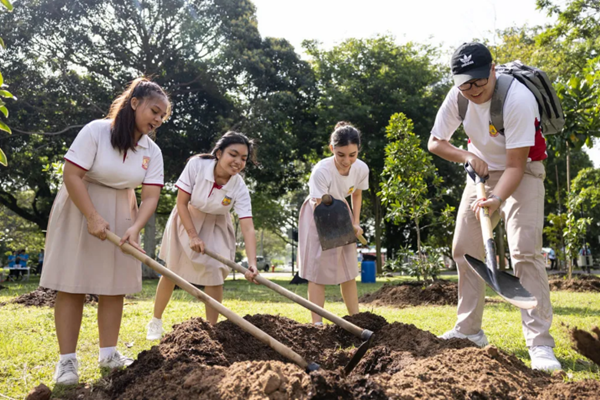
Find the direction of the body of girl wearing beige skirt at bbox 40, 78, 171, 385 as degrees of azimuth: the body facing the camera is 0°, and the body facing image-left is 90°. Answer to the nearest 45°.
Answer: approximately 315°

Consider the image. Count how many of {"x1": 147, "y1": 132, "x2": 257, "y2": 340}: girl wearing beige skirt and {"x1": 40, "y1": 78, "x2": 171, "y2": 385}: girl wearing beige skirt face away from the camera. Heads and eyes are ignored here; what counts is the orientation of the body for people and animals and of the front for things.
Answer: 0

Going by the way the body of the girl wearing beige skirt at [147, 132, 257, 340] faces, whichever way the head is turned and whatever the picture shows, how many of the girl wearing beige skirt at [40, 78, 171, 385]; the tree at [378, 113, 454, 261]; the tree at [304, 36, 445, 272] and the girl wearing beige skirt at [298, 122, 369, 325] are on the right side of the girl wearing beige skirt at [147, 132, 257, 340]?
1

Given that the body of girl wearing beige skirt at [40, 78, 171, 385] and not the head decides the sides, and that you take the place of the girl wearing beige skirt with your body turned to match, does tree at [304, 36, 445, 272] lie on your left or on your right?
on your left

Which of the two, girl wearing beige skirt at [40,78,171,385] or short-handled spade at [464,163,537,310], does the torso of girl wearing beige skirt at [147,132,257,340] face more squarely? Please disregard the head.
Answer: the short-handled spade

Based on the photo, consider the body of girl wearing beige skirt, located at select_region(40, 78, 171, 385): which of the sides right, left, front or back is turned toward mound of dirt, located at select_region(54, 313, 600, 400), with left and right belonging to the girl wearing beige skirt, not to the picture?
front

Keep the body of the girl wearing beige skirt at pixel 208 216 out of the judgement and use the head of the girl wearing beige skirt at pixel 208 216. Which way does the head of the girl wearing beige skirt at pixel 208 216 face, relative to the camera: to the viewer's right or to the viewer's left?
to the viewer's right

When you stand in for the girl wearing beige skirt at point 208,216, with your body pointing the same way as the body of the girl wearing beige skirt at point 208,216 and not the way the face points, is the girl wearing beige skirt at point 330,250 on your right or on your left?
on your left

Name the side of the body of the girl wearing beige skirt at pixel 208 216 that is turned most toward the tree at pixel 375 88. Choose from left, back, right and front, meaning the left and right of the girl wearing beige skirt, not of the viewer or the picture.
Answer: left

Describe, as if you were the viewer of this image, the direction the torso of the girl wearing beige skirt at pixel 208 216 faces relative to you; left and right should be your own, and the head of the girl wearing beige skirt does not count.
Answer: facing the viewer and to the right of the viewer

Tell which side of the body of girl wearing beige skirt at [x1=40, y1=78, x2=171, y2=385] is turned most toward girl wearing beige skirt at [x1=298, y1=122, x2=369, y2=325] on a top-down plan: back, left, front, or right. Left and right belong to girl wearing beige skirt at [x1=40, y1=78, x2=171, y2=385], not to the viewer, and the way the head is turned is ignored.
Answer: left

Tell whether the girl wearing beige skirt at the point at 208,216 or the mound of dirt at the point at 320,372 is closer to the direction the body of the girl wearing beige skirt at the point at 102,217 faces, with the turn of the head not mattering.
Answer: the mound of dirt

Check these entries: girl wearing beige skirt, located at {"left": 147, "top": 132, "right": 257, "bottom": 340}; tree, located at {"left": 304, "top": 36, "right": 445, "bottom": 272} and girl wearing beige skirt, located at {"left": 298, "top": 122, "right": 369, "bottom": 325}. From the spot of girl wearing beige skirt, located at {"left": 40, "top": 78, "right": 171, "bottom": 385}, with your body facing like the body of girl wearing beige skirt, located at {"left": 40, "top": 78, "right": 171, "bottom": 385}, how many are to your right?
0

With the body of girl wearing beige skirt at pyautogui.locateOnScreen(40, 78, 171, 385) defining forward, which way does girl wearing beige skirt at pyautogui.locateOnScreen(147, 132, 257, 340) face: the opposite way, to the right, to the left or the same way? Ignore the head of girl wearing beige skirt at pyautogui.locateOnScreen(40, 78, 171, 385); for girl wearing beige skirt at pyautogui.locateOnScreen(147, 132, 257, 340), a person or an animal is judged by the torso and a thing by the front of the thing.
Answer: the same way

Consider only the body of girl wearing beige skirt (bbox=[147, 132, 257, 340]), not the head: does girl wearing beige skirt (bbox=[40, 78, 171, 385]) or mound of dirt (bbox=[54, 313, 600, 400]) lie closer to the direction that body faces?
the mound of dirt

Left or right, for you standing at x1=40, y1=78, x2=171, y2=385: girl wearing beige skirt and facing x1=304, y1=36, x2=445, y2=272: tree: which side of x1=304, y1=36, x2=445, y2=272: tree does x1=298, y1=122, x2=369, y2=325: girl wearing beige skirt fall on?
right

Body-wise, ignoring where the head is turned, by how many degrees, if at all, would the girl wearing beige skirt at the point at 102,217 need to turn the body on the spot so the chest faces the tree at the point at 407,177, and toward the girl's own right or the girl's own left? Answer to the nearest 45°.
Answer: approximately 90° to the girl's own left

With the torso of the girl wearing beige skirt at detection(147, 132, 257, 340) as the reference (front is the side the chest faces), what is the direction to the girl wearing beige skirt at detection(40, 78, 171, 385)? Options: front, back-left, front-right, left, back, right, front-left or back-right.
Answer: right
